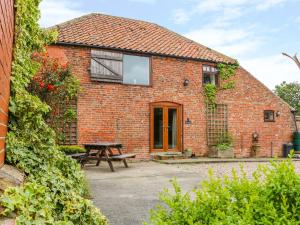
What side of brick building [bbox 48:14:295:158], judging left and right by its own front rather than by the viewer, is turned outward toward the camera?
front

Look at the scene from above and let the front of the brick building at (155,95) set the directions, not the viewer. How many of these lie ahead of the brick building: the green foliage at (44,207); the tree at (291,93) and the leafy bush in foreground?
2

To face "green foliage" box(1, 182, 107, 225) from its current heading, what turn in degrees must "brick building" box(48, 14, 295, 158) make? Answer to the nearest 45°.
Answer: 0° — it already faces it

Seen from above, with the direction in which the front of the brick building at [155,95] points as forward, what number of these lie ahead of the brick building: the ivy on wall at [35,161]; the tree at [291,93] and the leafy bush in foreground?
2

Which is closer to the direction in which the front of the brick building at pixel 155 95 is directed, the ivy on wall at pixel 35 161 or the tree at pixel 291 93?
the ivy on wall

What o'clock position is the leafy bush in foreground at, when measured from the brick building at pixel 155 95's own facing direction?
The leafy bush in foreground is roughly at 12 o'clock from the brick building.

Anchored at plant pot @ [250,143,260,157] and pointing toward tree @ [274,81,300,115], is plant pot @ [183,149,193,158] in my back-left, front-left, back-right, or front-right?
back-left

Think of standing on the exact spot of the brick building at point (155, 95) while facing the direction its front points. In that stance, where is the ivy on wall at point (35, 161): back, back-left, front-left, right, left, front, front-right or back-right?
front

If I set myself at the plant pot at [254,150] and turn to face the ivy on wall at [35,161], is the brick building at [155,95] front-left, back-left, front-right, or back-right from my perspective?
front-right

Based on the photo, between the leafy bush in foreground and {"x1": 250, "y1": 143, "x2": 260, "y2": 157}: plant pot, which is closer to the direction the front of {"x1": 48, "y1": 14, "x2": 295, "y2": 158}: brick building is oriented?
the leafy bush in foreground
